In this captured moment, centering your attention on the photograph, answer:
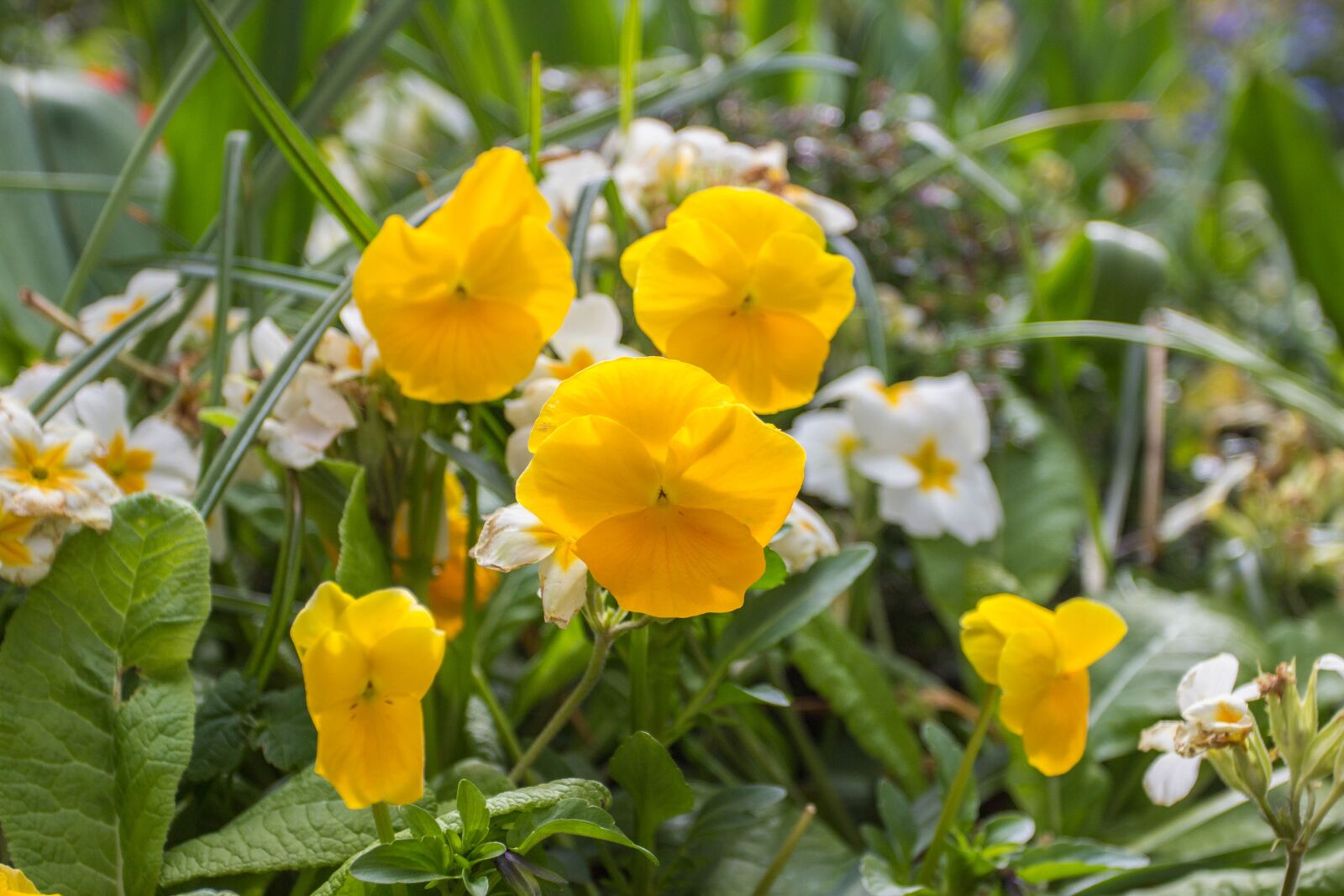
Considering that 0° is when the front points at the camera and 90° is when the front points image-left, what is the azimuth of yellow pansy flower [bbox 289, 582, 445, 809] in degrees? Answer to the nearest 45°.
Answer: approximately 0°

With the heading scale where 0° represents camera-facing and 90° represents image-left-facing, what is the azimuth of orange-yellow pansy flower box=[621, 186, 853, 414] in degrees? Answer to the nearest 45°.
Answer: approximately 0°
